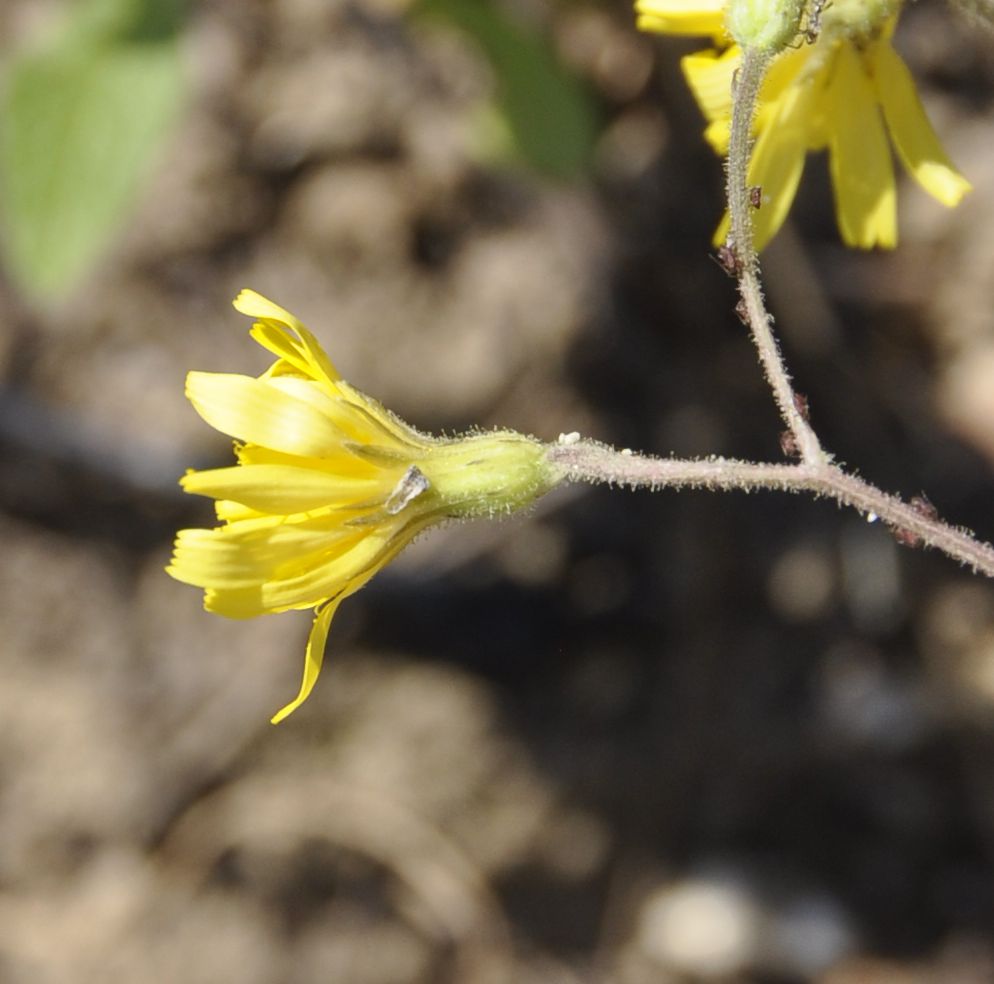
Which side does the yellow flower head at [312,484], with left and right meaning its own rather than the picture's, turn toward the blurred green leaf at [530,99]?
right

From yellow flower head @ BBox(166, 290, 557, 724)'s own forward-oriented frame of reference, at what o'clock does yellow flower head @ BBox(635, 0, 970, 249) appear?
yellow flower head @ BBox(635, 0, 970, 249) is roughly at 5 o'clock from yellow flower head @ BBox(166, 290, 557, 724).

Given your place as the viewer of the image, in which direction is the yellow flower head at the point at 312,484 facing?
facing to the left of the viewer

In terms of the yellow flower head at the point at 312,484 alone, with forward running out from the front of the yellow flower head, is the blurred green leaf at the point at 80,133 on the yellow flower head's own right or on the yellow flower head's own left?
on the yellow flower head's own right
